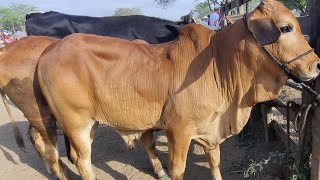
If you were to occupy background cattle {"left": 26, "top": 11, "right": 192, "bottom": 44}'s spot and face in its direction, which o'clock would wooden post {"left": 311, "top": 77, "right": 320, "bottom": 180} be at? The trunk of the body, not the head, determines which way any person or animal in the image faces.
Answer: The wooden post is roughly at 2 o'clock from the background cattle.

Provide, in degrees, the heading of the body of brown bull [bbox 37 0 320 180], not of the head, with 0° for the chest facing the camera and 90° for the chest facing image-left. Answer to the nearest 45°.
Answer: approximately 270°

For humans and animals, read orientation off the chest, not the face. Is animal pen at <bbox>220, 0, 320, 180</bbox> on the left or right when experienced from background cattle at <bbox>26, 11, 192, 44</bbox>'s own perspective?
on its right

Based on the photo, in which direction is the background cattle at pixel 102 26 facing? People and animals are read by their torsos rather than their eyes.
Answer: to the viewer's right

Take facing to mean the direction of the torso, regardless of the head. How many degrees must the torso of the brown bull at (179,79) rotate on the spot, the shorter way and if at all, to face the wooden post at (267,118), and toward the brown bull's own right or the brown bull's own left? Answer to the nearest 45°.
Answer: approximately 45° to the brown bull's own left
